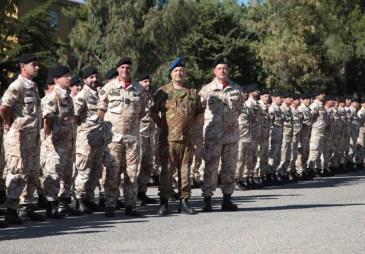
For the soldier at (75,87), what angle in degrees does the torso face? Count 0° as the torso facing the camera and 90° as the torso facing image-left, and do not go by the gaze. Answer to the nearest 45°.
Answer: approximately 315°

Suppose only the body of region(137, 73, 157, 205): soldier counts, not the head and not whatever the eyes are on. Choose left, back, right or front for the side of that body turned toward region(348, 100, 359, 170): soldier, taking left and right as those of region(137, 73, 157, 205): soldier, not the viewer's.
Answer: left

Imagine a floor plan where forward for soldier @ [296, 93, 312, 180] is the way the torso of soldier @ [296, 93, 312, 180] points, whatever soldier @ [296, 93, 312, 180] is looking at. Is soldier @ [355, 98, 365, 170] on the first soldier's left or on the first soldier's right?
on the first soldier's left

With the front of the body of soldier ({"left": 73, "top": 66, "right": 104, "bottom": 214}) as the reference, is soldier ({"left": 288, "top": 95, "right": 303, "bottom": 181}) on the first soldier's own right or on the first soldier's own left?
on the first soldier's own left

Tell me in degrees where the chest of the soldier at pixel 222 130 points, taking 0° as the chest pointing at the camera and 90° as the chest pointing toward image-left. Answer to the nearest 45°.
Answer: approximately 0°

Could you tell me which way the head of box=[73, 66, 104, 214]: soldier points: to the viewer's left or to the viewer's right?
to the viewer's right

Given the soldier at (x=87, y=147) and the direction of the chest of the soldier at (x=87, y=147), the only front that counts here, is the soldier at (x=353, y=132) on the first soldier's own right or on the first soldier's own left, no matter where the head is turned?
on the first soldier's own left
